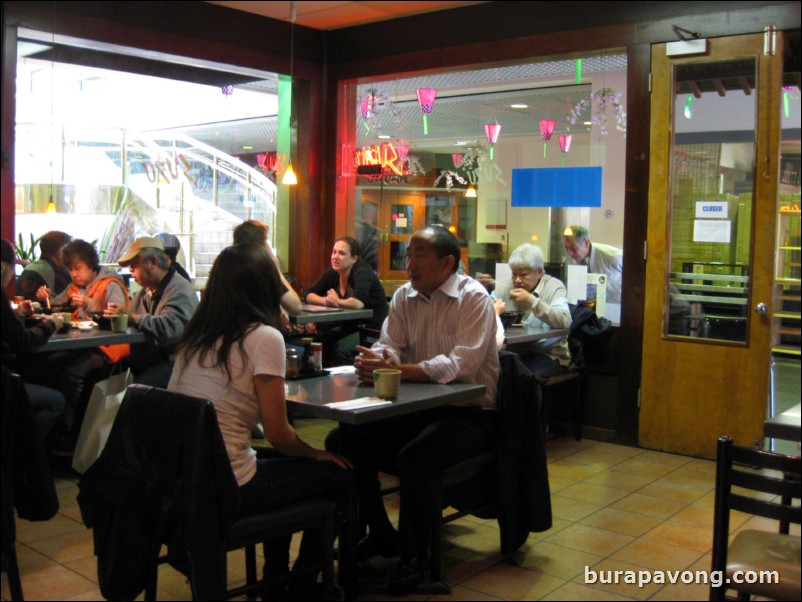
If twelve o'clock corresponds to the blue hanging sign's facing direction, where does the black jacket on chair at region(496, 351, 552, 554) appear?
The black jacket on chair is roughly at 12 o'clock from the blue hanging sign.

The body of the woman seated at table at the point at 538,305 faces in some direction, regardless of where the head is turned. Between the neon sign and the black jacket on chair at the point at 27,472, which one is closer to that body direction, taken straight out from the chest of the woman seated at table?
the black jacket on chair

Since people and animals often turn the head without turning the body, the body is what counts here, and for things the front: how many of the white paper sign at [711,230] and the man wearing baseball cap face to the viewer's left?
1

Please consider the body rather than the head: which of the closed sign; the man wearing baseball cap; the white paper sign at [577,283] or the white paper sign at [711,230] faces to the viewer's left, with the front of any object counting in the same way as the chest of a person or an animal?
the man wearing baseball cap

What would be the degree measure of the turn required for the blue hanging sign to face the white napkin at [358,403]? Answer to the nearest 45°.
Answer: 0° — it already faces it

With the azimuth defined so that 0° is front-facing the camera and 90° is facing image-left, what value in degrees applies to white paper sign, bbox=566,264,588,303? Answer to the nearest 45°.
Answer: approximately 0°

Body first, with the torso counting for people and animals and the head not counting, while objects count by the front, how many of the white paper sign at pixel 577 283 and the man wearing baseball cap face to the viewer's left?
1

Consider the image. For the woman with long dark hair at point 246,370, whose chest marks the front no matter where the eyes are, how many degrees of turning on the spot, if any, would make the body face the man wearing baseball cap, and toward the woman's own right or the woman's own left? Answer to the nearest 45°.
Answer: approximately 45° to the woman's own left

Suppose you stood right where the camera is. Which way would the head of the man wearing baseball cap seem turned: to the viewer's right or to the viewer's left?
to the viewer's left

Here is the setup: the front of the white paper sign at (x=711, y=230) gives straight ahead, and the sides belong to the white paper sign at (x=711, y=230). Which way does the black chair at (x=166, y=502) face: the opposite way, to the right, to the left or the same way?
the opposite way

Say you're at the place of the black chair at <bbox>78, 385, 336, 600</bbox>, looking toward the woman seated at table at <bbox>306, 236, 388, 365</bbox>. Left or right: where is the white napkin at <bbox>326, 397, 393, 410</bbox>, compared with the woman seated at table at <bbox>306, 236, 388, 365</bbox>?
right
